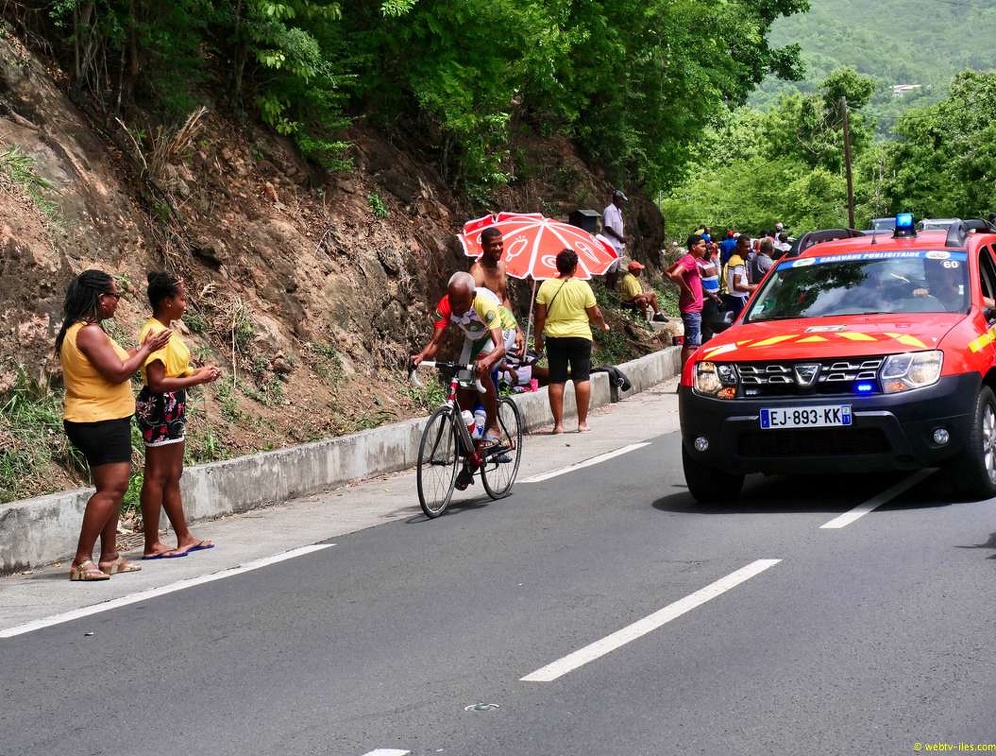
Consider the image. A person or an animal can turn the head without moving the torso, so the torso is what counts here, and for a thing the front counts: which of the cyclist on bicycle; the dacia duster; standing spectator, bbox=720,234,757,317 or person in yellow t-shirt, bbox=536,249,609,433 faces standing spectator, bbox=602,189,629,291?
the person in yellow t-shirt

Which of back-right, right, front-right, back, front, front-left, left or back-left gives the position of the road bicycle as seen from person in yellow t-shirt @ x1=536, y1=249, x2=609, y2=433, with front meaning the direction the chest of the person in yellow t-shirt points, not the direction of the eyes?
back

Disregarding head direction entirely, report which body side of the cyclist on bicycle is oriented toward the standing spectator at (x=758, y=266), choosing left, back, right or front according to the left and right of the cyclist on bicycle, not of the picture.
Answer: back

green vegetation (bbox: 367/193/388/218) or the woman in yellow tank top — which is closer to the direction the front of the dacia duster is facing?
the woman in yellow tank top

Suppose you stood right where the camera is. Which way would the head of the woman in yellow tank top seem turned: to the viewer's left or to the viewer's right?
to the viewer's right

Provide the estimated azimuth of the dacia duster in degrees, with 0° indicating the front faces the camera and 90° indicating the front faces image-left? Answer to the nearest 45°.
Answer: approximately 45°

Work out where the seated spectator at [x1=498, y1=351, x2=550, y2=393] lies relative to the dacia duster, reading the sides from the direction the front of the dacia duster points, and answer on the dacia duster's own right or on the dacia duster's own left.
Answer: on the dacia duster's own right

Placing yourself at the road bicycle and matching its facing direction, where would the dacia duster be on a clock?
The dacia duster is roughly at 8 o'clock from the road bicycle.

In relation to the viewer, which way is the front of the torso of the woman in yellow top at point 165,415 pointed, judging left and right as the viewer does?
facing to the right of the viewer

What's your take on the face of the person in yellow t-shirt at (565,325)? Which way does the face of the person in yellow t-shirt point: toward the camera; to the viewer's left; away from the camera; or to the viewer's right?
away from the camera

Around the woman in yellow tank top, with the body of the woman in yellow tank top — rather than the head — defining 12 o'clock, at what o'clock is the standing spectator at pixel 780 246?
The standing spectator is roughly at 10 o'clock from the woman in yellow tank top.

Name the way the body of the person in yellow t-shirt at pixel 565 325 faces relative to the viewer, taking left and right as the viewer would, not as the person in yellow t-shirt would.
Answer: facing away from the viewer

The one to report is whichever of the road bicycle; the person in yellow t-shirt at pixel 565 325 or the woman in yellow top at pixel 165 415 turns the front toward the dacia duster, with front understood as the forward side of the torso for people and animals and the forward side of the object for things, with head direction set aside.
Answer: the woman in yellow top

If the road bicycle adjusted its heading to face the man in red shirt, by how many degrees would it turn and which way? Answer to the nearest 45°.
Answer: approximately 135° to its right

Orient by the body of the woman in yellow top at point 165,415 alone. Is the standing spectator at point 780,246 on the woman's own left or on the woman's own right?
on the woman's own left
